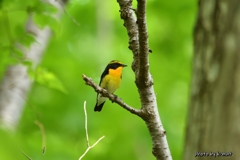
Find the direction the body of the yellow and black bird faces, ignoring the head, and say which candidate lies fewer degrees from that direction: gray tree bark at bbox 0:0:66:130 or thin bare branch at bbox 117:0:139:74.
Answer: the thin bare branch

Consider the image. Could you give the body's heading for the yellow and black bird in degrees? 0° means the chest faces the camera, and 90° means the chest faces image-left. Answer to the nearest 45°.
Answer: approximately 315°

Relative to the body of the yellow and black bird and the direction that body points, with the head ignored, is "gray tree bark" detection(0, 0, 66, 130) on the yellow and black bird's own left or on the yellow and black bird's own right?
on the yellow and black bird's own right

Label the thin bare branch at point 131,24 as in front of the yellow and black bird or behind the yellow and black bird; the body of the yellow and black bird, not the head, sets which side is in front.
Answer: in front

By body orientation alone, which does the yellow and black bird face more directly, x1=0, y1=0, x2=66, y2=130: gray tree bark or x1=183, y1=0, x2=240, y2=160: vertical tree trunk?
the vertical tree trunk

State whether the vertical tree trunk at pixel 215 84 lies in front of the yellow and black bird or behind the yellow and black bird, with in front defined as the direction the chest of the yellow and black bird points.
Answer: in front
